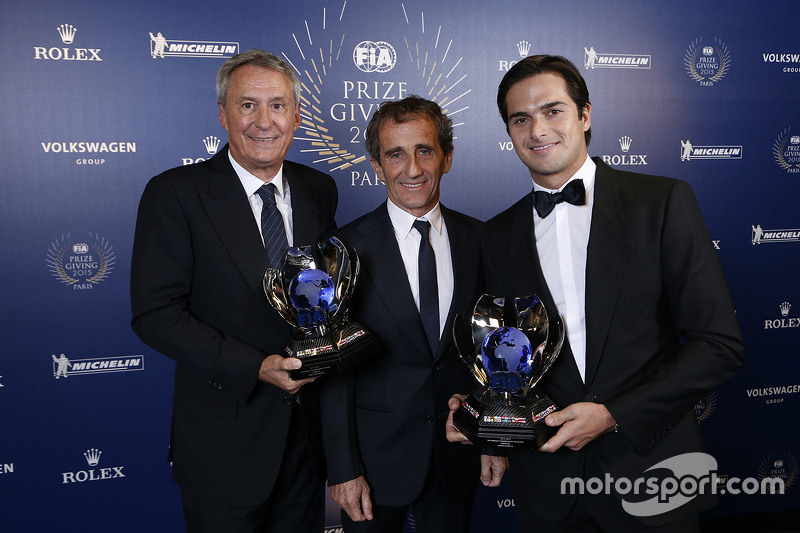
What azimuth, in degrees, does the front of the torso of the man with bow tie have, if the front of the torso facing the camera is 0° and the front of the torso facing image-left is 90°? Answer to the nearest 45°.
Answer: approximately 45°

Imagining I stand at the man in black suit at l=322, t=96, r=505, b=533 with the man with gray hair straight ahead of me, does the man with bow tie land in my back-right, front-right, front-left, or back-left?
back-left

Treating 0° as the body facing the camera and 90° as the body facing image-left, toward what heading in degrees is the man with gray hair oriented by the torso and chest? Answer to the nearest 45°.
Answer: approximately 315°

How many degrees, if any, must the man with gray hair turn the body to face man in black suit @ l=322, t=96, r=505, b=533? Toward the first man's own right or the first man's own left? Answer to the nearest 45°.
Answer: approximately 45° to the first man's own left

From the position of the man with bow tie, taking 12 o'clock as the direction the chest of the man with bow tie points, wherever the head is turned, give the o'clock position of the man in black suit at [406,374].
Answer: The man in black suit is roughly at 2 o'clock from the man with bow tie.

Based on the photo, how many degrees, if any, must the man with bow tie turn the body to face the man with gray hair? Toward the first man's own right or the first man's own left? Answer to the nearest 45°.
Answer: approximately 45° to the first man's own right
